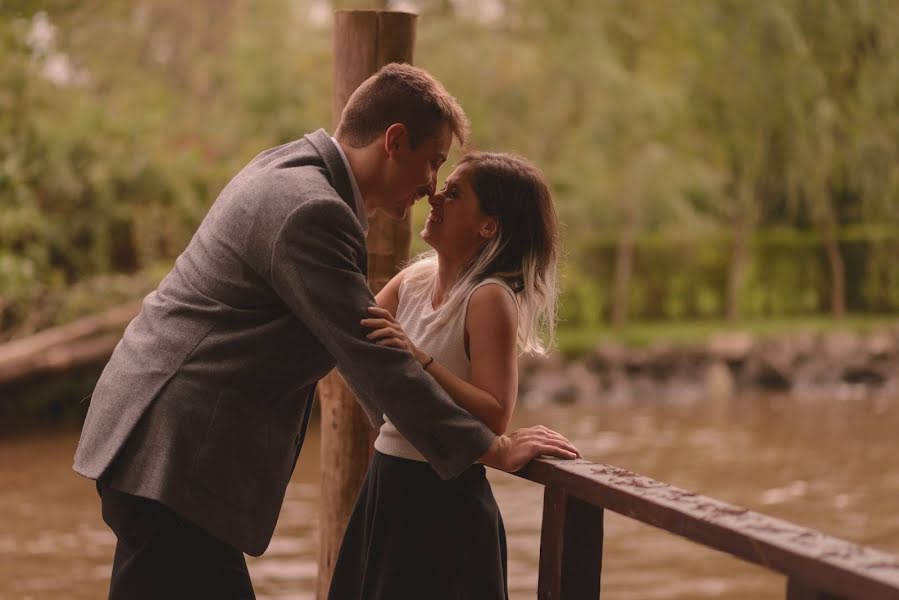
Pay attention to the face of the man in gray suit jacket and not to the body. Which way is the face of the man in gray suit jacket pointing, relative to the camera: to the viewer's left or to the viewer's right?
to the viewer's right

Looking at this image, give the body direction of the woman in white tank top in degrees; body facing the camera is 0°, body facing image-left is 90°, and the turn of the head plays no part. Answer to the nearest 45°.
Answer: approximately 45°

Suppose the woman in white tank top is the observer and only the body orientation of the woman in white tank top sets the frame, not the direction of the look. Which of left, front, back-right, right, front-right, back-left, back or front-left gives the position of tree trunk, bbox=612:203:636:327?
back-right

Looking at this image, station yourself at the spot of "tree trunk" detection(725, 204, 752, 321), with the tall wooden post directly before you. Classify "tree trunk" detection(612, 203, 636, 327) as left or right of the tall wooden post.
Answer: right

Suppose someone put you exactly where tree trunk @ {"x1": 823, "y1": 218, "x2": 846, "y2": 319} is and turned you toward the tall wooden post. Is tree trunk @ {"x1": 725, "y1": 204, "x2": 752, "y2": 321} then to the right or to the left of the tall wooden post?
right

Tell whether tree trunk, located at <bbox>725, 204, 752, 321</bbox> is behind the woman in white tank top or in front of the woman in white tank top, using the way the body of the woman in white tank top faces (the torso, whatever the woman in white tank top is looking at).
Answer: behind

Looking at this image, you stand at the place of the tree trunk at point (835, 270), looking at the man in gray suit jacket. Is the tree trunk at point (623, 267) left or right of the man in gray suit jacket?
right
